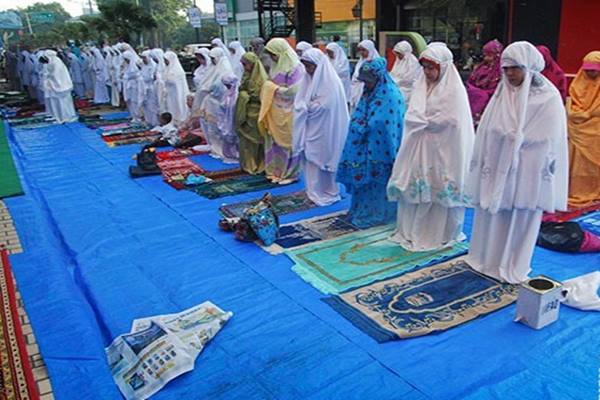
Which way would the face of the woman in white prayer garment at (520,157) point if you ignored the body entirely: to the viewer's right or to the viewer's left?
to the viewer's left

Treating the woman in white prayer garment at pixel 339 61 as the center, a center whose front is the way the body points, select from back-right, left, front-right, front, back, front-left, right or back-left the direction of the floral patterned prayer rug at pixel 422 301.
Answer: front-left

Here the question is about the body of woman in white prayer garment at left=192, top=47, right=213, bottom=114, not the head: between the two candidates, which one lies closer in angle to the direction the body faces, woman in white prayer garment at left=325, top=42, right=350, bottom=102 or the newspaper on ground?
the newspaper on ground

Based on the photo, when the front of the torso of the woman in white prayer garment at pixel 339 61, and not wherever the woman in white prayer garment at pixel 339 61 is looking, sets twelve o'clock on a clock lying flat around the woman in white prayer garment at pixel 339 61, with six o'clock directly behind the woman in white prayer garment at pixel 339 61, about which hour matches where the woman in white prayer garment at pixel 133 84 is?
the woman in white prayer garment at pixel 133 84 is roughly at 2 o'clock from the woman in white prayer garment at pixel 339 61.

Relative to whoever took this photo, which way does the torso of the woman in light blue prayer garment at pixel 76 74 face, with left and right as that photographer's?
facing to the left of the viewer

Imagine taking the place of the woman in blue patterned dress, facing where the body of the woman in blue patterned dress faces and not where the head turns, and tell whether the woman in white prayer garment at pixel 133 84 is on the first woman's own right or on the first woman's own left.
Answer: on the first woman's own right

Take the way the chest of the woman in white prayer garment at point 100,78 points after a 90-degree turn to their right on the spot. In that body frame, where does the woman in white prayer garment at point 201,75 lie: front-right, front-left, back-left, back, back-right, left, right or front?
back

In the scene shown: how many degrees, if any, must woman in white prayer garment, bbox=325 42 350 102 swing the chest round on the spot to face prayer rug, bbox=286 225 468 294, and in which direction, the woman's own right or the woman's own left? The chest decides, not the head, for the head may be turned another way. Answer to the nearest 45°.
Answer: approximately 45° to the woman's own left

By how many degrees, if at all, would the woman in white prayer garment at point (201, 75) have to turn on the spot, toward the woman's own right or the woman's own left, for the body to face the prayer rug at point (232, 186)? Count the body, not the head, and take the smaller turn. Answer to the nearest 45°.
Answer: approximately 45° to the woman's own left

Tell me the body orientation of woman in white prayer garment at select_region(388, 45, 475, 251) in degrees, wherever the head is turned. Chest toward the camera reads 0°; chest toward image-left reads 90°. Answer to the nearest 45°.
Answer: approximately 45°
